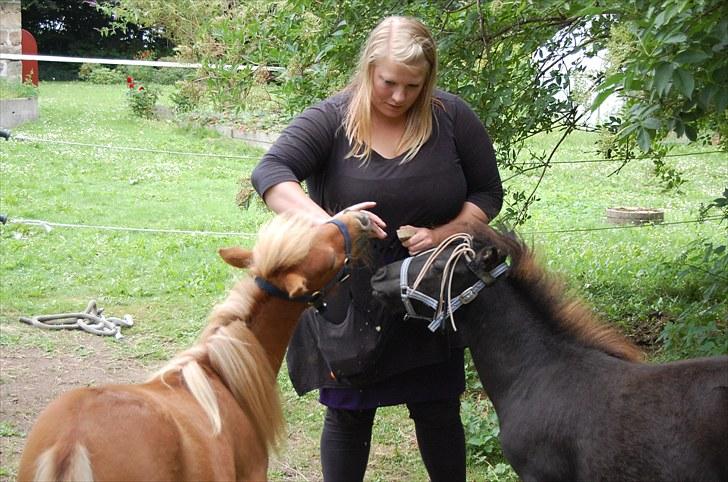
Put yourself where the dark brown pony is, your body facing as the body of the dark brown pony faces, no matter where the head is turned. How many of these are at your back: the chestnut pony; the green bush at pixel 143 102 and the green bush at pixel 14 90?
0

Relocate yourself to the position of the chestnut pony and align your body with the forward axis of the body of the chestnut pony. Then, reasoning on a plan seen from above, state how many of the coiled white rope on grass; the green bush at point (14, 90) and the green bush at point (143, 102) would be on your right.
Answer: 0

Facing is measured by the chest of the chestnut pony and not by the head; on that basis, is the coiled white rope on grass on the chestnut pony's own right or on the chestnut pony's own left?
on the chestnut pony's own left

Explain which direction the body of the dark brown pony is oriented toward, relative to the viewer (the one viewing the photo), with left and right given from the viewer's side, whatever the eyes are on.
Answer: facing to the left of the viewer

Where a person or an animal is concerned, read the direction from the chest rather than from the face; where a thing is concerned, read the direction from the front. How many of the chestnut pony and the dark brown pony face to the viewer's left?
1

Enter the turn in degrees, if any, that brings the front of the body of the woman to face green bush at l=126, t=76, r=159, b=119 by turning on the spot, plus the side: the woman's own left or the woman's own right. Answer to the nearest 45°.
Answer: approximately 180°

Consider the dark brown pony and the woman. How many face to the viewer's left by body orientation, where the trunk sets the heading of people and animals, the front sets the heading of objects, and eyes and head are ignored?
1

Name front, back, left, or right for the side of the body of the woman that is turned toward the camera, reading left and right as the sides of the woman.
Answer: front

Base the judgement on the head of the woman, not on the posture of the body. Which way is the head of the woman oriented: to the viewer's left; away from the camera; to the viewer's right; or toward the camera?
toward the camera

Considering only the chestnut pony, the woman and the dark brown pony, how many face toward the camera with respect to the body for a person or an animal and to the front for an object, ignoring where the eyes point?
1

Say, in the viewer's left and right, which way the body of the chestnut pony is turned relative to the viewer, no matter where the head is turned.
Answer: facing away from the viewer and to the right of the viewer

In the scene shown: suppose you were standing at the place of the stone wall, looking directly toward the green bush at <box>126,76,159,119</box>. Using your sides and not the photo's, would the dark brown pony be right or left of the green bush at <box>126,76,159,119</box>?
right

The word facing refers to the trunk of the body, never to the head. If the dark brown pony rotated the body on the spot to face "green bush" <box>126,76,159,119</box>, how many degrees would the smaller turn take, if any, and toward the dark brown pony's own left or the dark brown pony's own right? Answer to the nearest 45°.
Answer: approximately 45° to the dark brown pony's own right

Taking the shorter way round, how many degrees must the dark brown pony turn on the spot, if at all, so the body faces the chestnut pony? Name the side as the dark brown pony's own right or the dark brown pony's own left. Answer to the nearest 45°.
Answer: approximately 45° to the dark brown pony's own left

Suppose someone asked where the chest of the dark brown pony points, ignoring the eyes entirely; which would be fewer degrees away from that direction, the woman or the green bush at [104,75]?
the woman

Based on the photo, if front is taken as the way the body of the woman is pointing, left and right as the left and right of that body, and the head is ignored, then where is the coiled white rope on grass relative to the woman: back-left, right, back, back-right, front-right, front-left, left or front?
back-right

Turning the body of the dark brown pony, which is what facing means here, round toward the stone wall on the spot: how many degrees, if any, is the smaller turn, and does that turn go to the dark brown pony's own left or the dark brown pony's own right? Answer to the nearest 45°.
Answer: approximately 45° to the dark brown pony's own right

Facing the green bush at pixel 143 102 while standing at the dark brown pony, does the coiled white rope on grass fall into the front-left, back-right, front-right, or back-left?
front-left

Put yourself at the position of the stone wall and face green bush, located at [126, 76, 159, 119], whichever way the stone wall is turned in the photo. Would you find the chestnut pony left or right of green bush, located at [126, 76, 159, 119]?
right

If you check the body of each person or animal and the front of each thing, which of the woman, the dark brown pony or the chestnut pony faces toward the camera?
the woman

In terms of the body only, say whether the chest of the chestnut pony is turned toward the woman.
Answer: yes

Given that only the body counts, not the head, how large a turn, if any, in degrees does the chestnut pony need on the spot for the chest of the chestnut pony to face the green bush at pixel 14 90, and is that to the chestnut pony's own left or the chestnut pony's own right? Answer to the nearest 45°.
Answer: approximately 45° to the chestnut pony's own left
